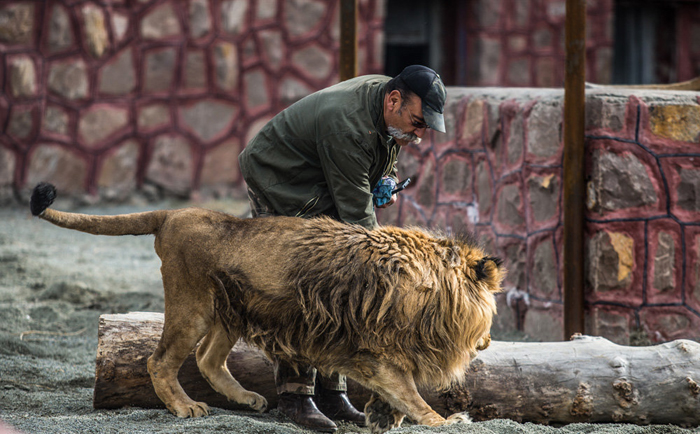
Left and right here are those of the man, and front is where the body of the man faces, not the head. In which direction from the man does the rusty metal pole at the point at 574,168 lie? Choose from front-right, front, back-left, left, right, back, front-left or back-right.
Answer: front-left

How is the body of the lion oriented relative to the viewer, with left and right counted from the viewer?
facing to the right of the viewer

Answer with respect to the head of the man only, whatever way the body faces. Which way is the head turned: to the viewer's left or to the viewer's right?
to the viewer's right

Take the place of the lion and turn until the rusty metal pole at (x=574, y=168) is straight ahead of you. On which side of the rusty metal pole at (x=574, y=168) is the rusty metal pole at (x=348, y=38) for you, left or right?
left

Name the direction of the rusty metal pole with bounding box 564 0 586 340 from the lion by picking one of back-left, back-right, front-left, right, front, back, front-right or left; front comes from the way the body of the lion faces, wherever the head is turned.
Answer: front-left

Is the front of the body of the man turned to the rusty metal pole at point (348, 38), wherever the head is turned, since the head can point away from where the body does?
no

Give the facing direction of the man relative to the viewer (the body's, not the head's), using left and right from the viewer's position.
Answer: facing to the right of the viewer

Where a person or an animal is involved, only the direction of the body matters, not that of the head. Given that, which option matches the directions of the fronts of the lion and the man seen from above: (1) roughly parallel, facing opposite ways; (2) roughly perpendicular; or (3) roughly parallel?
roughly parallel
